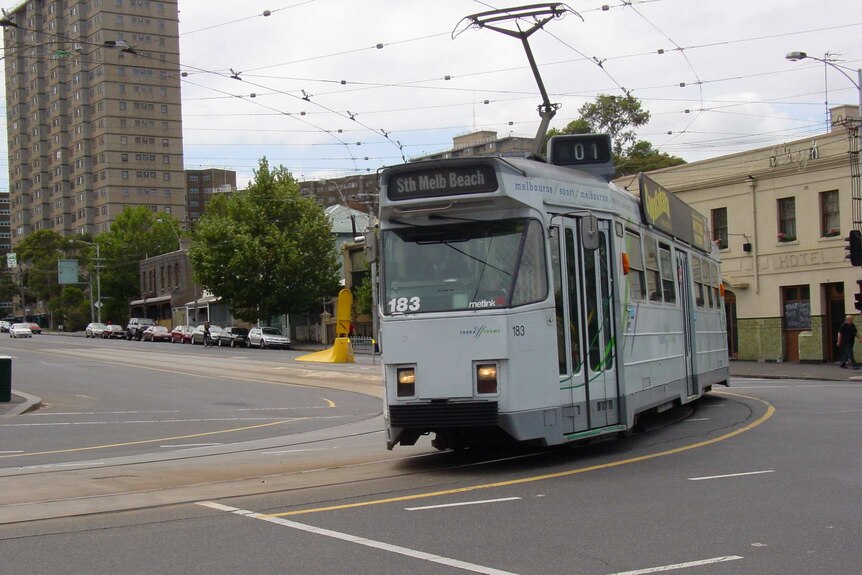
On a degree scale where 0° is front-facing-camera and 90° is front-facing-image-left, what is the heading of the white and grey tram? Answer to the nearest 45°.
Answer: approximately 45°

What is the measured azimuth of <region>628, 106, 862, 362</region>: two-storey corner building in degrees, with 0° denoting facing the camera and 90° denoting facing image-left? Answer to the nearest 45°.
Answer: approximately 45°

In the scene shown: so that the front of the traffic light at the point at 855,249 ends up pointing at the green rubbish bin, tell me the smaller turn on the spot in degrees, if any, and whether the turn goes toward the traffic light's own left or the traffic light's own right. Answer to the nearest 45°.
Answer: approximately 45° to the traffic light's own left

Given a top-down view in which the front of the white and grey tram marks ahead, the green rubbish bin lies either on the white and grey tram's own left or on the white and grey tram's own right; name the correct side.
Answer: on the white and grey tram's own right

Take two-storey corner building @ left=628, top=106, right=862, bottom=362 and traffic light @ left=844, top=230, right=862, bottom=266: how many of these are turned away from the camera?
0

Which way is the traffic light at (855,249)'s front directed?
to the viewer's left

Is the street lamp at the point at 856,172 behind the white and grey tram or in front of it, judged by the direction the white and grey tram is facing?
behind
